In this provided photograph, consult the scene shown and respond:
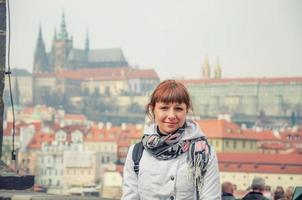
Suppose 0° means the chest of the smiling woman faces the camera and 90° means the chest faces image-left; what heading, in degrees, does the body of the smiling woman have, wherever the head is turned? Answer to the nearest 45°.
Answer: approximately 0°
